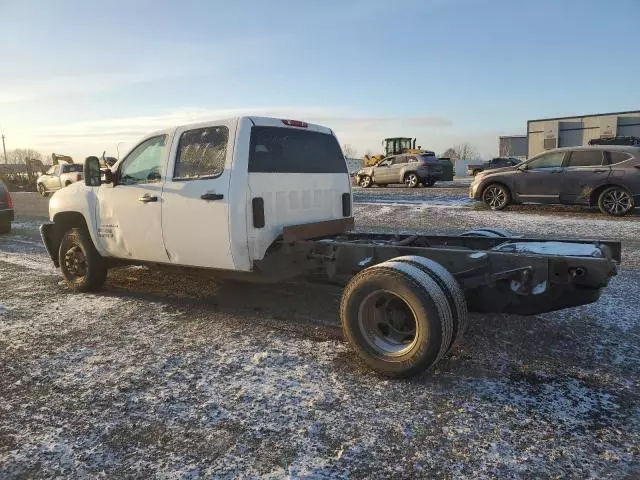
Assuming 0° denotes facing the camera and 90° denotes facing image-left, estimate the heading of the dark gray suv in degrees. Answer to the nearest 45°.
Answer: approximately 90°

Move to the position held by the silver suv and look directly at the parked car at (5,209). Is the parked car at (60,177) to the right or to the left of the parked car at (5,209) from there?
right

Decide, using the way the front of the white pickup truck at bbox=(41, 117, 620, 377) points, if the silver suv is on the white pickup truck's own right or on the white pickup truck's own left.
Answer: on the white pickup truck's own right

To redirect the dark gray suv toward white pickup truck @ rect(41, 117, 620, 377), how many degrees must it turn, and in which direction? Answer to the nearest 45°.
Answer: approximately 90° to its left

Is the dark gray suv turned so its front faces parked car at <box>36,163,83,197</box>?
yes

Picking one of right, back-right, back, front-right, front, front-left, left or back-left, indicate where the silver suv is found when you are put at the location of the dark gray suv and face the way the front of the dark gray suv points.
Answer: front-right

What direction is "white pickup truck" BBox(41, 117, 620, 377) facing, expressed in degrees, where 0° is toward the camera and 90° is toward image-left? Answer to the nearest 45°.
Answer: approximately 135°
